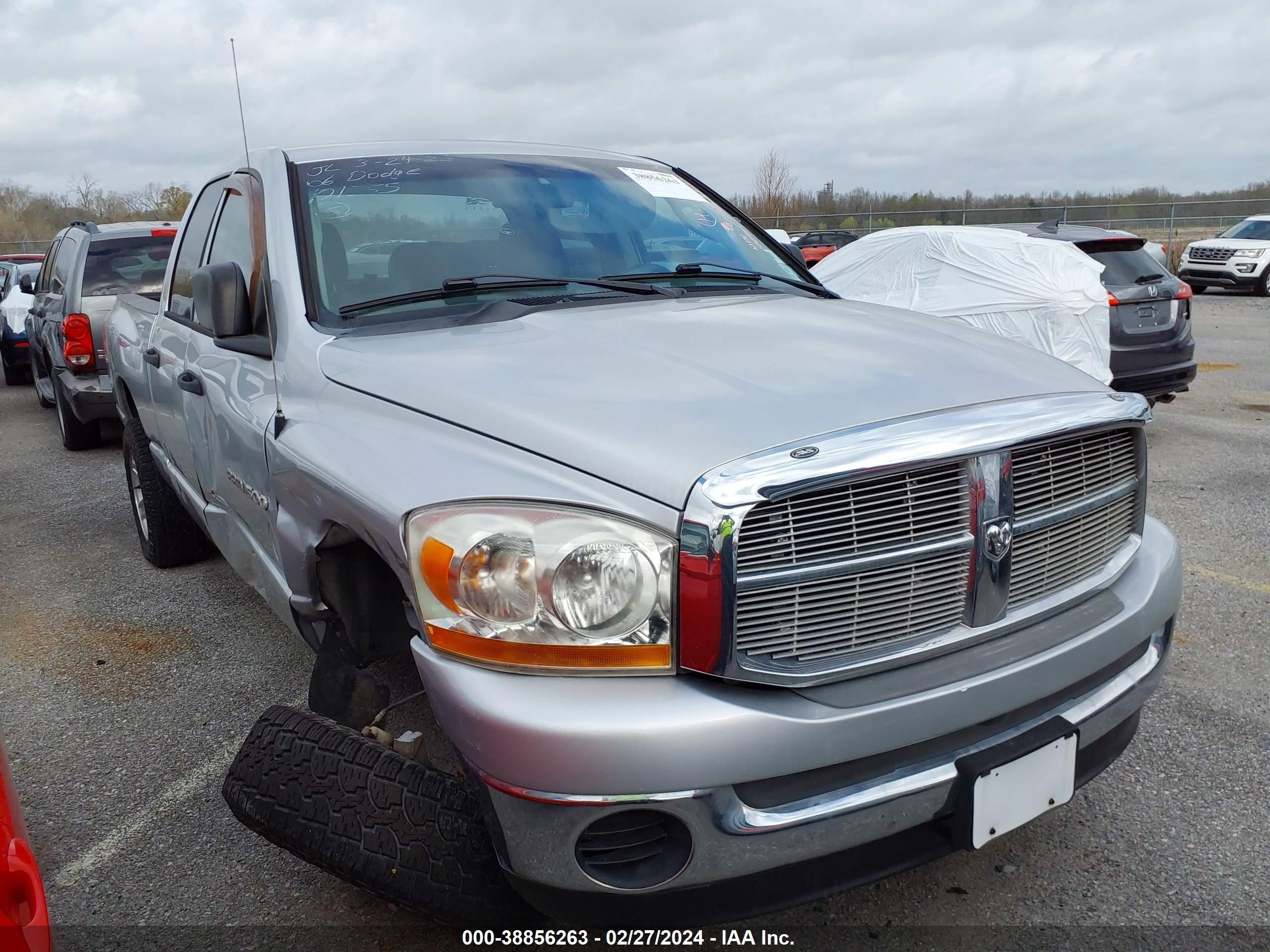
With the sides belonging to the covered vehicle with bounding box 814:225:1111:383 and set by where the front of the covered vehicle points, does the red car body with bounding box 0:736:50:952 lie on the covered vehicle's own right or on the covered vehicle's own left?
on the covered vehicle's own left

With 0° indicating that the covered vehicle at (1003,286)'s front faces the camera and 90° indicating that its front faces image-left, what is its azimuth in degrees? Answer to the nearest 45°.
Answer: approximately 135°

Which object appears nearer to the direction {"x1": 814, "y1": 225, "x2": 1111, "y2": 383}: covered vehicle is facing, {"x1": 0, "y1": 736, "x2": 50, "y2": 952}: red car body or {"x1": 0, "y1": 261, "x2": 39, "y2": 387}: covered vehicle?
the covered vehicle

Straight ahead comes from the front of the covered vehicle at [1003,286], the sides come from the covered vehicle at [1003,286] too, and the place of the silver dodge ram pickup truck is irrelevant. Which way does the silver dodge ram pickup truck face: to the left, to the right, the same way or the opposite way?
the opposite way

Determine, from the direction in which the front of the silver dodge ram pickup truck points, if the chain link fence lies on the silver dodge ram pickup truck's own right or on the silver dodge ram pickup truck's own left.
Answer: on the silver dodge ram pickup truck's own left

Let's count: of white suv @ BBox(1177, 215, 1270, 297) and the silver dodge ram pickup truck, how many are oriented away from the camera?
0

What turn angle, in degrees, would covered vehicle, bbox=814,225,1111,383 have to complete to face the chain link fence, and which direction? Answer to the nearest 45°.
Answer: approximately 45° to its right

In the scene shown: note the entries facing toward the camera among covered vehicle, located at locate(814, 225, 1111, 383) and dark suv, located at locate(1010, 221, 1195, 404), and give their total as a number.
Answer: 0

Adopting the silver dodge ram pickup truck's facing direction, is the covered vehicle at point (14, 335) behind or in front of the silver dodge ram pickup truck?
behind

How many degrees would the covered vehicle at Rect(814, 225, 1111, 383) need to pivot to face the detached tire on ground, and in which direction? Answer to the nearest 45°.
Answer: approximately 135° to its left

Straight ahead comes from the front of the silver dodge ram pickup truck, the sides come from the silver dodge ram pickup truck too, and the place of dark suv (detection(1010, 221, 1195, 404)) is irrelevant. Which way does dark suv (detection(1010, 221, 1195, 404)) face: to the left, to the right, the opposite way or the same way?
the opposite way

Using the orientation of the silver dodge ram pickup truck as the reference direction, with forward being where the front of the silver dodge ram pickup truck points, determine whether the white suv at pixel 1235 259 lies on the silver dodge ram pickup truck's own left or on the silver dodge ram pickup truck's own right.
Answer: on the silver dodge ram pickup truck's own left
